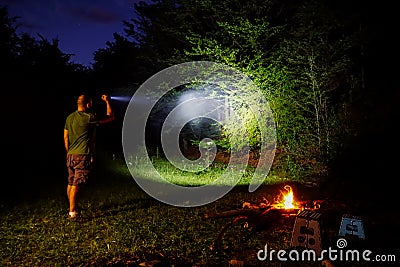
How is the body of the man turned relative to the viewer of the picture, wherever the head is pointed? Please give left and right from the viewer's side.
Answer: facing away from the viewer and to the right of the viewer
